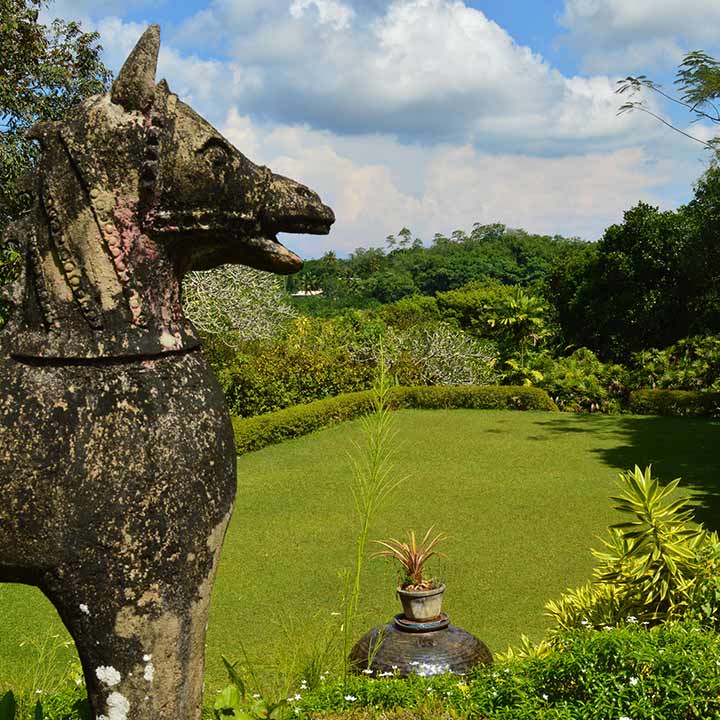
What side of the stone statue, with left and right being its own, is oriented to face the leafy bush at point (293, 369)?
left

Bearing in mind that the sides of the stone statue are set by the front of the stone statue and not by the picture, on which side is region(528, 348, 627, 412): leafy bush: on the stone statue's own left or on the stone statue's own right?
on the stone statue's own left

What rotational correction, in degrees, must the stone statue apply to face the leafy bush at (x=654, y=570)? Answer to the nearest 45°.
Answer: approximately 45° to its left

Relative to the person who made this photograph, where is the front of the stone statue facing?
facing to the right of the viewer

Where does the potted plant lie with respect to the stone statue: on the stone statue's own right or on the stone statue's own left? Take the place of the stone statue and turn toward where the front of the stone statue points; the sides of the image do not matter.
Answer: on the stone statue's own left

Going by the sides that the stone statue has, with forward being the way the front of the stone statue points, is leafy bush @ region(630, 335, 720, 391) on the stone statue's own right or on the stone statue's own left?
on the stone statue's own left

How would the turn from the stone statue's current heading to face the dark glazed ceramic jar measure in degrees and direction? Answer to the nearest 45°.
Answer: approximately 45° to its left

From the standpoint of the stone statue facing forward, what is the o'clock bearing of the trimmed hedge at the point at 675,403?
The trimmed hedge is roughly at 10 o'clock from the stone statue.
